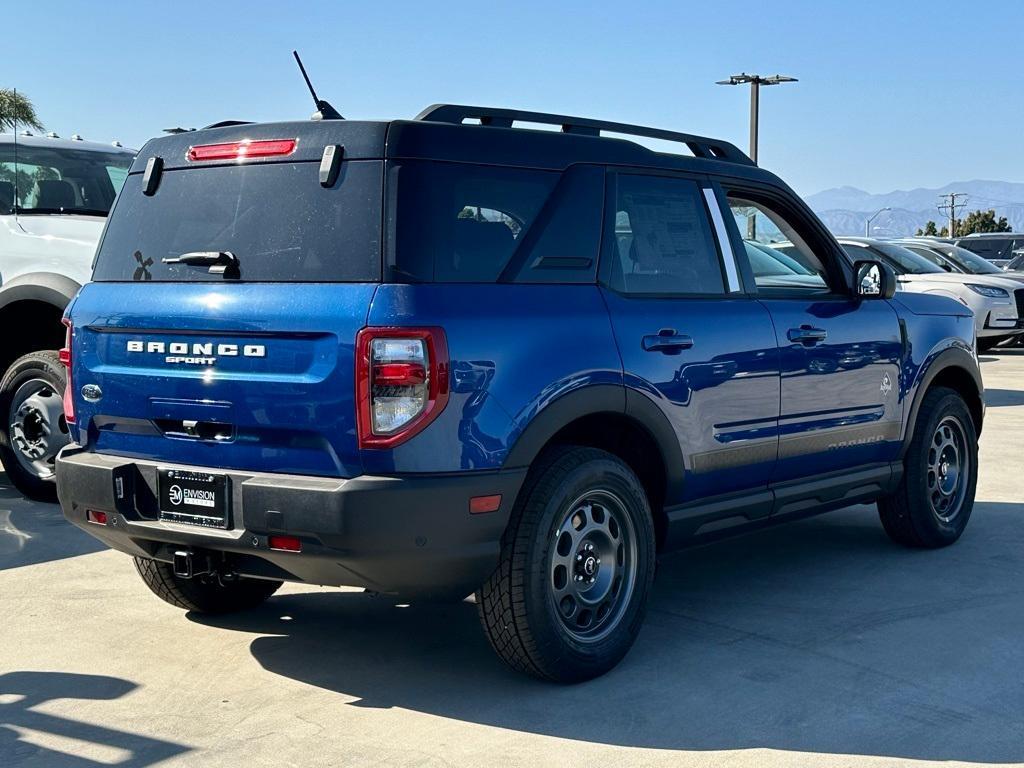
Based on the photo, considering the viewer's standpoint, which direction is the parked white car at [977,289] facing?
facing the viewer and to the right of the viewer

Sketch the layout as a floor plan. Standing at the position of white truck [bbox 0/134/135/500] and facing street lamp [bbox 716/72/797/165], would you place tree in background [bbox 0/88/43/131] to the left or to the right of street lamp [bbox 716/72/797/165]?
left

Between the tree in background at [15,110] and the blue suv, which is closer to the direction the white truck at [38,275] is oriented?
the blue suv

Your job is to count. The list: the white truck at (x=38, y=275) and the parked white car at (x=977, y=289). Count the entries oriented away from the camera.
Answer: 0

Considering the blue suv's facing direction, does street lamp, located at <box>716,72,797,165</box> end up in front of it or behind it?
in front

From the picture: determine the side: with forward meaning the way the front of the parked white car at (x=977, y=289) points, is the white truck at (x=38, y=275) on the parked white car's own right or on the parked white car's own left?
on the parked white car's own right

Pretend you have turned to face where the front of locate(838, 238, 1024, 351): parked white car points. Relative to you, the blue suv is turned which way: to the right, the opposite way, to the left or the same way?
to the left

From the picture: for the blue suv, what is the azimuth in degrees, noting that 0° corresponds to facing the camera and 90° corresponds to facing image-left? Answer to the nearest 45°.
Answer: approximately 225°

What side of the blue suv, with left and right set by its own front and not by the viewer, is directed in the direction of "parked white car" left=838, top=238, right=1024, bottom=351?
front
